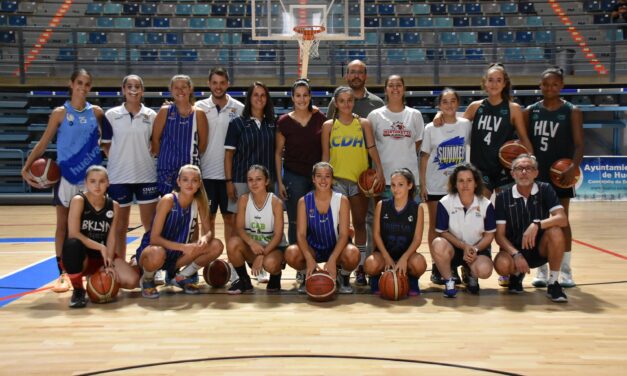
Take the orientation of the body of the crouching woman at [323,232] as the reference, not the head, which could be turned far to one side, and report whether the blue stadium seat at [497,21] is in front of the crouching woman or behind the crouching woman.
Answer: behind

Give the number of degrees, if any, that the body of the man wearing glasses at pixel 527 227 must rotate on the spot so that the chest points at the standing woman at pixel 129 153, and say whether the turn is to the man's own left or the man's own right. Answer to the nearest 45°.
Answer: approximately 90° to the man's own right

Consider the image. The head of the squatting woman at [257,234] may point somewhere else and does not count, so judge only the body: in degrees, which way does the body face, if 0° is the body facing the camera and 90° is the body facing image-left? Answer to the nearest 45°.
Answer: approximately 0°

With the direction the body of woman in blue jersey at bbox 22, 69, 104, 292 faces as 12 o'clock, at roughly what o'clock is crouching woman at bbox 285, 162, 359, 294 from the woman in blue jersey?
The crouching woman is roughly at 10 o'clock from the woman in blue jersey.

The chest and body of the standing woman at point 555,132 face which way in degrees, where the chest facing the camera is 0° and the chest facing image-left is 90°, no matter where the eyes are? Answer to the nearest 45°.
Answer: approximately 0°

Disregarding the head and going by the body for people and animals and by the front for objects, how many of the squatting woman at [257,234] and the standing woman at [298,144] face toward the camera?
2
